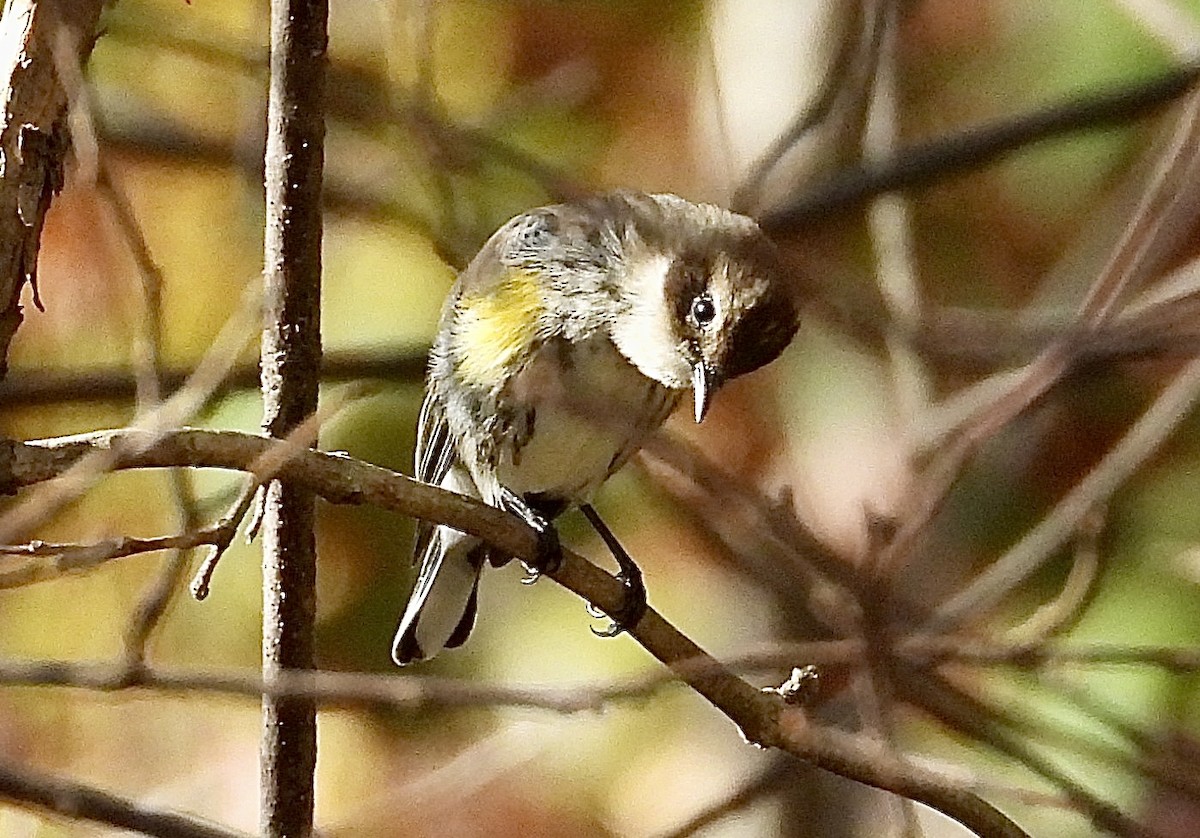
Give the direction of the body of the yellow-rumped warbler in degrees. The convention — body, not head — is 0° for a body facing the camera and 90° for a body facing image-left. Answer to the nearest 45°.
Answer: approximately 315°

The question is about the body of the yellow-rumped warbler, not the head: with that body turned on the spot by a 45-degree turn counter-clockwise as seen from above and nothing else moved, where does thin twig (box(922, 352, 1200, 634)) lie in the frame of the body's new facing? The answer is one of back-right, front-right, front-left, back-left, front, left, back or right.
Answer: front

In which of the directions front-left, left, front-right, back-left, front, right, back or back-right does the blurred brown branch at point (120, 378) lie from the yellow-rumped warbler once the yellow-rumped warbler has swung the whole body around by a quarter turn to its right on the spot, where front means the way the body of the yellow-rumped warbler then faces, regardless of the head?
right

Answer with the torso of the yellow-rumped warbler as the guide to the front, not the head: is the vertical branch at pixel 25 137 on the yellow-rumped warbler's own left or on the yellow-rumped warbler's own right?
on the yellow-rumped warbler's own right
